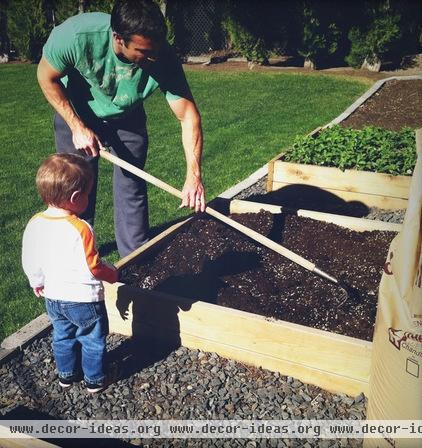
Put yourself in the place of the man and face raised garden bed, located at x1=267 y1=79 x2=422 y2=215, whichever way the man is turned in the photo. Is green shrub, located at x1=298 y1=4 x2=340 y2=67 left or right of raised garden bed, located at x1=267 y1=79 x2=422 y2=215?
left

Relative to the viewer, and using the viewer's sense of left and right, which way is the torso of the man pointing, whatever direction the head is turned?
facing the viewer and to the right of the viewer

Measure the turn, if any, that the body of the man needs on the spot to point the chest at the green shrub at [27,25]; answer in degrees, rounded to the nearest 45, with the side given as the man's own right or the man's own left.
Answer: approximately 135° to the man's own left

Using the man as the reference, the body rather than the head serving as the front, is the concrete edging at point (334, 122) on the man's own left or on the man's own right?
on the man's own left

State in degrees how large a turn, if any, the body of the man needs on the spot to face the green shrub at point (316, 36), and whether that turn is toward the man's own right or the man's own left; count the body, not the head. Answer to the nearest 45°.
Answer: approximately 90° to the man's own left

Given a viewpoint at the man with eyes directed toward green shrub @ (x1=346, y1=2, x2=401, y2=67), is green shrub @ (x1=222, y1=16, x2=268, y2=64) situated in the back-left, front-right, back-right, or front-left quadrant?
front-left
